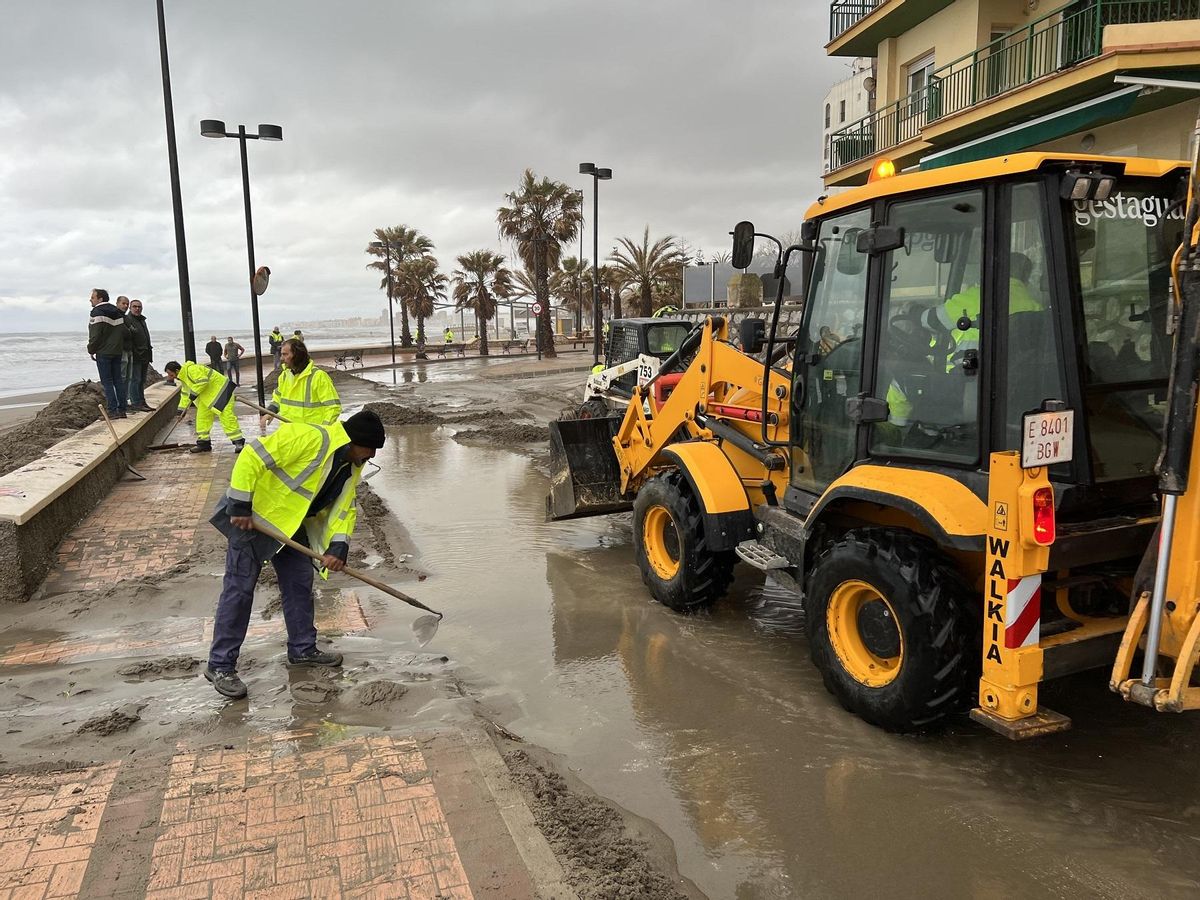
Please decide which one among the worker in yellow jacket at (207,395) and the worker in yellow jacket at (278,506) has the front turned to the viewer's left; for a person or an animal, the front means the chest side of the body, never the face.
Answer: the worker in yellow jacket at (207,395)

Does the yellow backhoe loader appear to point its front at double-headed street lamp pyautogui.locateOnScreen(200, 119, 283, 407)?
yes

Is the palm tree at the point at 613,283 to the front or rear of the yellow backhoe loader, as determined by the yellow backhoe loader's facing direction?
to the front

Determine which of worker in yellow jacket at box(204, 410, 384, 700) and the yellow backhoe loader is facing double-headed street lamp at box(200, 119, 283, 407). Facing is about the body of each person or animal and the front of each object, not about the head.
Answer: the yellow backhoe loader

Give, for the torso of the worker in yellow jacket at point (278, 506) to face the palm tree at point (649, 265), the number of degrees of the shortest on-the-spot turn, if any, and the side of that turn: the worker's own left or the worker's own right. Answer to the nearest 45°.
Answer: approximately 90° to the worker's own left

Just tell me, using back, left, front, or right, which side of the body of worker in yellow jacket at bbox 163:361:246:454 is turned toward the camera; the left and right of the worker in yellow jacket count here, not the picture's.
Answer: left

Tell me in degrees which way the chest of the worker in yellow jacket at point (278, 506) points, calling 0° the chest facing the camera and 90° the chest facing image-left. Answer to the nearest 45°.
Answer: approximately 315°

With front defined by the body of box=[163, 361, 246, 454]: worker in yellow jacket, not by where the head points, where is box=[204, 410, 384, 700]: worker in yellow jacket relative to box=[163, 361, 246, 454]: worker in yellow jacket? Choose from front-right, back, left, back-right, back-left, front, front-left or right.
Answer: left

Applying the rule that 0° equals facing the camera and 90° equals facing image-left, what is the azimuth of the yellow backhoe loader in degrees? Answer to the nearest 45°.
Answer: approximately 135°

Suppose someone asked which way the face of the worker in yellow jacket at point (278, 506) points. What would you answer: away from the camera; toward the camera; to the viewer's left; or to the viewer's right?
to the viewer's right

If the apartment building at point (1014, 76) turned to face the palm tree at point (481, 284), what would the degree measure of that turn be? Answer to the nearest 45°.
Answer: approximately 90° to its right

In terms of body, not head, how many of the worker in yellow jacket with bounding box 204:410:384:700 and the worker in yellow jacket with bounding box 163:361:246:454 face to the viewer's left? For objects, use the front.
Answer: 1
